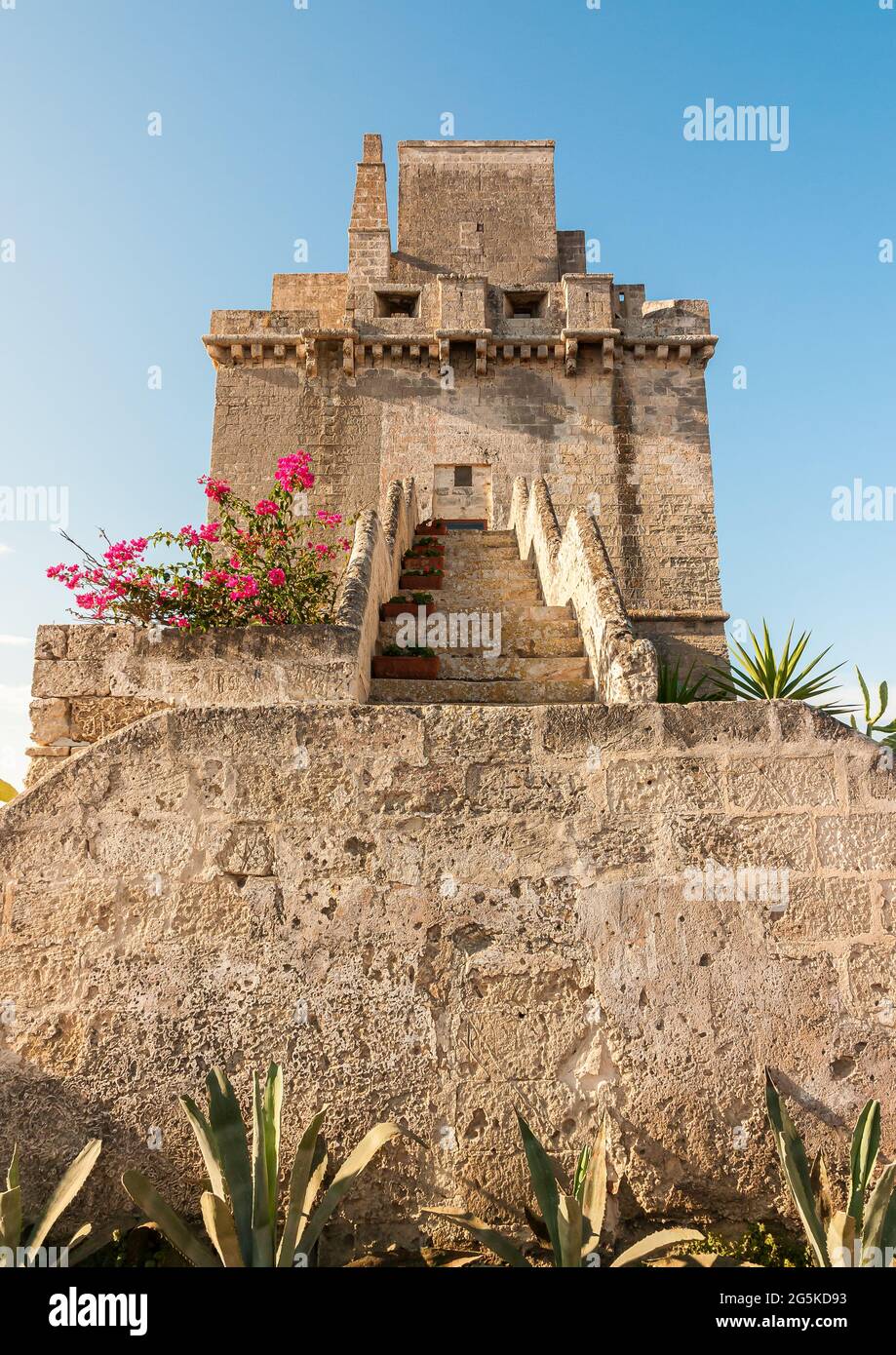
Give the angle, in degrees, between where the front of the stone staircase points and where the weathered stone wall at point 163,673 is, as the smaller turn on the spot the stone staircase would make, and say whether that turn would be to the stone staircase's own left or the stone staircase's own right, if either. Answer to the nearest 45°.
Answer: approximately 45° to the stone staircase's own right

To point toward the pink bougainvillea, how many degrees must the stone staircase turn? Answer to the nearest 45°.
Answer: approximately 45° to its right

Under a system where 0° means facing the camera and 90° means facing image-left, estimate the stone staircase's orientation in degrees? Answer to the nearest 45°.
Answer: approximately 0°

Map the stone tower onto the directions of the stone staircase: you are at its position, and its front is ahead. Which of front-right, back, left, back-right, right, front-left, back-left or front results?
back

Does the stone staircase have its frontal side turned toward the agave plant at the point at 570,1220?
yes

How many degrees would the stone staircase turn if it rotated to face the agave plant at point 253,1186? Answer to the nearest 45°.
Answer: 0° — it already faces it
